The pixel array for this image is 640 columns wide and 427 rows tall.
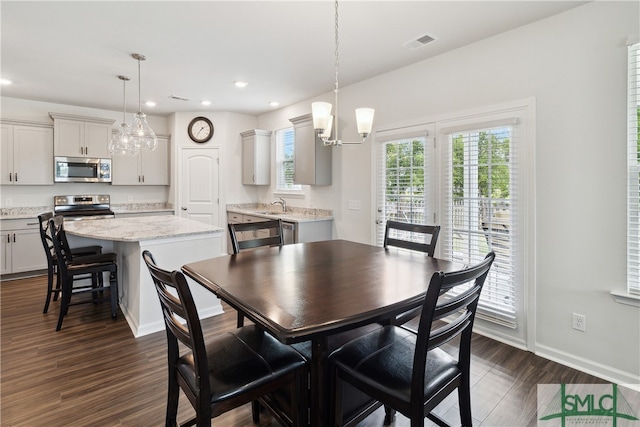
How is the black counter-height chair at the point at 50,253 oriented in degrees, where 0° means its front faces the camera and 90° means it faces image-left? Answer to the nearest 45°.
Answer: approximately 270°

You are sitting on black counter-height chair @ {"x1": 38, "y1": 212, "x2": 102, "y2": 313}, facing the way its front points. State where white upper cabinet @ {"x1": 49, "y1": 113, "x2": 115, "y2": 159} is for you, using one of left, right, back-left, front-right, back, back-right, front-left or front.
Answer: left

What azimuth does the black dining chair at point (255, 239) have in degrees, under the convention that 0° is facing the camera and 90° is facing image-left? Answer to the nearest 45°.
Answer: approximately 315°

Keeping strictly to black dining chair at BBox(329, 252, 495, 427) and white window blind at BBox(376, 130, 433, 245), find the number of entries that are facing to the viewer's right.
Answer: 0

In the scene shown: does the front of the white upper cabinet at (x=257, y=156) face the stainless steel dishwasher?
no

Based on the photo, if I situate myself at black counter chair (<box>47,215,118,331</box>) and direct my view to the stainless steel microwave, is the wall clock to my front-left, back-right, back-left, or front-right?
front-right

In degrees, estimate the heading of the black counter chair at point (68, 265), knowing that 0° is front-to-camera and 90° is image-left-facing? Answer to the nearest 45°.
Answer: approximately 270°

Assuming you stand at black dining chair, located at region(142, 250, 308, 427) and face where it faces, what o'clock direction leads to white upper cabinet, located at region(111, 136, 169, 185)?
The white upper cabinet is roughly at 10 o'clock from the black dining chair.

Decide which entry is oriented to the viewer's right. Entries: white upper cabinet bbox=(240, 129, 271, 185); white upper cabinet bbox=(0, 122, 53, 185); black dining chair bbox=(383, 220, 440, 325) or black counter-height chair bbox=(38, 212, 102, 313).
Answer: black counter-height chair bbox=(38, 212, 102, 313)

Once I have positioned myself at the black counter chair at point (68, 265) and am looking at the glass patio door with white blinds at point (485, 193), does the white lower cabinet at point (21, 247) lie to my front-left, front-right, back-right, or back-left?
back-left

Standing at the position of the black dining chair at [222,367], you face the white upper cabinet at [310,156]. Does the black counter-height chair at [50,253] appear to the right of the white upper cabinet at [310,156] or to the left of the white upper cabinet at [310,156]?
left

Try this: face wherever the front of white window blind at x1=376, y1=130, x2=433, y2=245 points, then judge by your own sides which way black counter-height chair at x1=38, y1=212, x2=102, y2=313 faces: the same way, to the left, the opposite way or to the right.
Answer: the opposite way

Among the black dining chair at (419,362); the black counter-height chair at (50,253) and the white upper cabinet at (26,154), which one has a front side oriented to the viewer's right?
the black counter-height chair at (50,253)

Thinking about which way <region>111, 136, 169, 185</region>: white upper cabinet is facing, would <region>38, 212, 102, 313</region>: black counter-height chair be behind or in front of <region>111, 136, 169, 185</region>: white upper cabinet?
in front

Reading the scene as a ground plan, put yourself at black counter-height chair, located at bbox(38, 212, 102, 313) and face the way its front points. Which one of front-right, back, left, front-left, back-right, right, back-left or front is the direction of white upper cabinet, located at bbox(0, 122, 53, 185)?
left

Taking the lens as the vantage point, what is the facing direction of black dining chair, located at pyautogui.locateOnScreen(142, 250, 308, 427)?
facing away from the viewer and to the right of the viewer

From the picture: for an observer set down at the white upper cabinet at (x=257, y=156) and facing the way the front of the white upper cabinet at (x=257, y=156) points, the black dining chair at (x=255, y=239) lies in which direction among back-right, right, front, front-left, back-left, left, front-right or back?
front-left

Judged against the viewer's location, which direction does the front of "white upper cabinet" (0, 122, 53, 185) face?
facing the viewer

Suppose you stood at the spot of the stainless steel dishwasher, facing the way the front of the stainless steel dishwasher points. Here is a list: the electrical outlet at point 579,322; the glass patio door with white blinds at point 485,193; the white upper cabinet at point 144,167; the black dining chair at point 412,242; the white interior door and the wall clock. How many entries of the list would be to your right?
3
